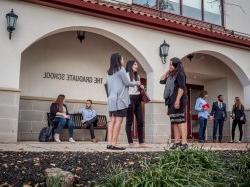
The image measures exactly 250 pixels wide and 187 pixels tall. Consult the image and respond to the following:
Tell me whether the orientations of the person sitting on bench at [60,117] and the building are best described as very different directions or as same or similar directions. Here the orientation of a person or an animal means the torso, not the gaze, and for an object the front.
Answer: same or similar directions

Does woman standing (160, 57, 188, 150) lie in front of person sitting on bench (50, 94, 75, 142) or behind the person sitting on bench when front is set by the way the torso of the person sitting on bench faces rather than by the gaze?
in front

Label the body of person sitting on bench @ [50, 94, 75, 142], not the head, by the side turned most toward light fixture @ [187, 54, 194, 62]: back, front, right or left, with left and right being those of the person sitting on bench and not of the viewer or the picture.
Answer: left

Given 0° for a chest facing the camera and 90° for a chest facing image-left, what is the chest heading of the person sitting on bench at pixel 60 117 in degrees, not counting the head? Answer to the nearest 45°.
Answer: approximately 315°

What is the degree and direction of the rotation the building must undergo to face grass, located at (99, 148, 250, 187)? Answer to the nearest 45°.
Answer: approximately 45° to its right

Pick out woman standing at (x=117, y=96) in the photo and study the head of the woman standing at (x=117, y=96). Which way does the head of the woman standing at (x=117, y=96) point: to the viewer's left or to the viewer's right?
to the viewer's right

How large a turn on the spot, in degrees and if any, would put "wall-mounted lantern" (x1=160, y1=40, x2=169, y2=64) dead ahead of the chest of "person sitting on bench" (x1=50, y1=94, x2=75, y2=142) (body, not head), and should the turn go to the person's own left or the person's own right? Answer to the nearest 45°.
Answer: approximately 45° to the person's own left

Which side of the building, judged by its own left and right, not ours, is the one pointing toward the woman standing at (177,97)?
front

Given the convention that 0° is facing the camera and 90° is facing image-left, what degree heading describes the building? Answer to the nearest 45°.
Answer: approximately 315°
